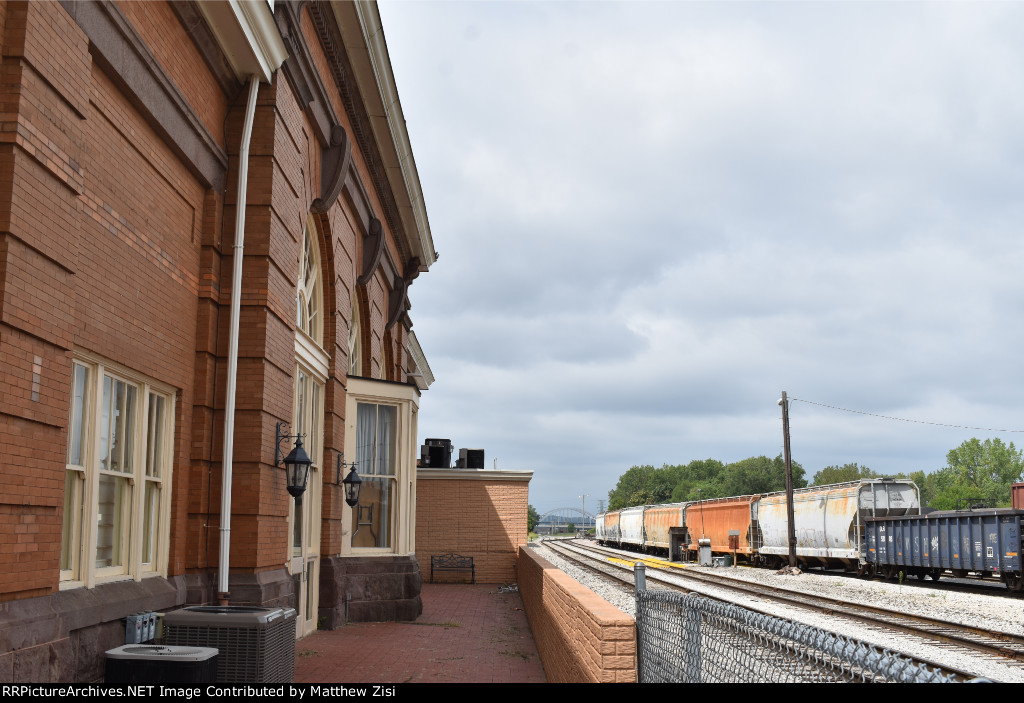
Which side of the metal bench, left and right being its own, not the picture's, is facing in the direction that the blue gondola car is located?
left

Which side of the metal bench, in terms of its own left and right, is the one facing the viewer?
front

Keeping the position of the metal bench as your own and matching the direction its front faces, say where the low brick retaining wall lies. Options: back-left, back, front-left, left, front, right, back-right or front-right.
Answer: front

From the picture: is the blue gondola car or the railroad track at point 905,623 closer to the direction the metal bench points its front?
the railroad track

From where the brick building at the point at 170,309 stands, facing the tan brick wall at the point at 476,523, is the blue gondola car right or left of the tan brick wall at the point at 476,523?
right

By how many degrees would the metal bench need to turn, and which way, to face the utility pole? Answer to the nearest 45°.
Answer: approximately 135° to its left

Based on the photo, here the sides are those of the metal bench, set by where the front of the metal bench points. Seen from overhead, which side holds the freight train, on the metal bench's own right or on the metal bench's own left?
on the metal bench's own left

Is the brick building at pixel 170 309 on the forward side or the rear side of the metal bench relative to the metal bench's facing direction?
on the forward side

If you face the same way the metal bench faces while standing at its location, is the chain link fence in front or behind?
in front
